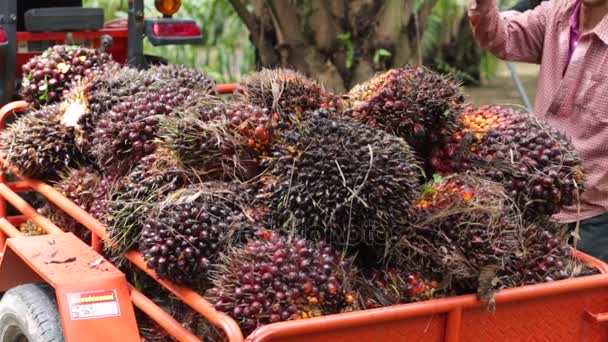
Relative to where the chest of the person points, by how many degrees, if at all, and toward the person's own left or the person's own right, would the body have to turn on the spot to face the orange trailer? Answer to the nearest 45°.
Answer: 0° — they already face it

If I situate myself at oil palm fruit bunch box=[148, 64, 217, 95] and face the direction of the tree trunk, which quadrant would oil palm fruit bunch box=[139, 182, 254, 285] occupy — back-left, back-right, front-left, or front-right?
back-right

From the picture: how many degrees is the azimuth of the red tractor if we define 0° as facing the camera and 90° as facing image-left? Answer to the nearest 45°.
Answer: approximately 180°

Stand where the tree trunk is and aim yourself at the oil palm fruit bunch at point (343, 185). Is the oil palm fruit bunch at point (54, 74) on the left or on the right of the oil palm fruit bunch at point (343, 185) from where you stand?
right

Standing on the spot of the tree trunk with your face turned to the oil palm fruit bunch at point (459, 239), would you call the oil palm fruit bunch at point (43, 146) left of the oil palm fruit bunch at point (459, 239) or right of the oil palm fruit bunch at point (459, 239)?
right

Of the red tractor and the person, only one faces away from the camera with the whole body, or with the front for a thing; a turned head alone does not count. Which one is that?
the red tractor

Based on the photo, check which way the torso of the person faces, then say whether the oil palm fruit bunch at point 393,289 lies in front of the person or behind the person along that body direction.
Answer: in front

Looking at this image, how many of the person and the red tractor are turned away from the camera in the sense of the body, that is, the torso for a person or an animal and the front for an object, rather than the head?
1

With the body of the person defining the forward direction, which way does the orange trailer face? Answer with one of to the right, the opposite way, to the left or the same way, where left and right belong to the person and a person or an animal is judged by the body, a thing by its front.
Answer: to the right

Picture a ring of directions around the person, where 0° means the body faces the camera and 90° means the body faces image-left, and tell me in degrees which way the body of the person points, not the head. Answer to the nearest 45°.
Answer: approximately 45°

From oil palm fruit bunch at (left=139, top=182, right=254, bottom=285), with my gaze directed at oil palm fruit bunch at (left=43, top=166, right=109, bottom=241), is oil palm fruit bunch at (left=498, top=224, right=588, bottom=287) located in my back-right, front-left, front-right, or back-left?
back-right

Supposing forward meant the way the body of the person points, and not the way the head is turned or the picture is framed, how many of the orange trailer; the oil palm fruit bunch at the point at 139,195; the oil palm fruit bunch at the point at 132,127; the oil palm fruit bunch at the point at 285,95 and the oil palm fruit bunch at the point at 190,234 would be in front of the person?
5

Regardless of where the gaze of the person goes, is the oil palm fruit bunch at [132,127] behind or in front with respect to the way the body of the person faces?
in front
